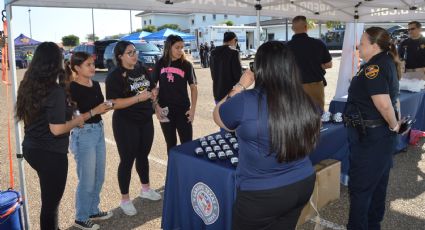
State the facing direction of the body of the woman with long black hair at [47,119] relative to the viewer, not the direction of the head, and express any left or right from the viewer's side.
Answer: facing away from the viewer and to the right of the viewer

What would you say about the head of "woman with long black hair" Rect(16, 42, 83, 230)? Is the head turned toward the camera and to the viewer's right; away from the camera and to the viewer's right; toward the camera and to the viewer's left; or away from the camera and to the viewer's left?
away from the camera and to the viewer's right

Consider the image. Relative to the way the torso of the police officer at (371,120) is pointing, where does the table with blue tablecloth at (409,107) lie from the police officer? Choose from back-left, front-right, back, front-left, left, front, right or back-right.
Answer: right

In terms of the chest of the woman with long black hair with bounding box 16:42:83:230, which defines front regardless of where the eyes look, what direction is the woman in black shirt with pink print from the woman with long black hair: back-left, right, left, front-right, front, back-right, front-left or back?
front

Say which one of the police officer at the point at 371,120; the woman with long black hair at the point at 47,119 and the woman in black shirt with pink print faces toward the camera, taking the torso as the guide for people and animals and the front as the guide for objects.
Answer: the woman in black shirt with pink print

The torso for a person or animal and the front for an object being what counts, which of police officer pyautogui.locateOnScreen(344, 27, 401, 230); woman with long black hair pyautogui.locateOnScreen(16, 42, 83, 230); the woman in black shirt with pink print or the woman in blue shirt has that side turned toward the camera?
the woman in black shirt with pink print

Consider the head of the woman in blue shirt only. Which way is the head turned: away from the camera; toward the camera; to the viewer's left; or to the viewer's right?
away from the camera

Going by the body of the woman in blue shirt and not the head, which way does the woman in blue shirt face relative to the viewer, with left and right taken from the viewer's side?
facing away from the viewer and to the left of the viewer

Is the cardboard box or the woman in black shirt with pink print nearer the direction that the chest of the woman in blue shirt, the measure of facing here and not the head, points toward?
the woman in black shirt with pink print

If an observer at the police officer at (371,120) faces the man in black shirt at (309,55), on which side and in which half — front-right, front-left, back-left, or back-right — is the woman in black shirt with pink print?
front-left

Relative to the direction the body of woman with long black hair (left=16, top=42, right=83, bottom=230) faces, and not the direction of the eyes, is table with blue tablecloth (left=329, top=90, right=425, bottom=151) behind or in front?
in front

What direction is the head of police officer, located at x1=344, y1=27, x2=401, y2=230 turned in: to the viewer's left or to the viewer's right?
to the viewer's left

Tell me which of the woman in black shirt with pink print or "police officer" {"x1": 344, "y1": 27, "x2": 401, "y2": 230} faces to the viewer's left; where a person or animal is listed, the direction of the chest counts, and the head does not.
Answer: the police officer

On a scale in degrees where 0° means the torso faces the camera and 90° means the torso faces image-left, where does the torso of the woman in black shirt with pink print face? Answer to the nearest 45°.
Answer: approximately 0°

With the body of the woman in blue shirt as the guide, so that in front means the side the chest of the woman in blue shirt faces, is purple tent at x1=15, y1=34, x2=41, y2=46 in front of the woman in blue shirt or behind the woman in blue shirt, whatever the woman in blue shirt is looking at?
in front

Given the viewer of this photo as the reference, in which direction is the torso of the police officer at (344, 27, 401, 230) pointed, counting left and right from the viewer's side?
facing to the left of the viewer

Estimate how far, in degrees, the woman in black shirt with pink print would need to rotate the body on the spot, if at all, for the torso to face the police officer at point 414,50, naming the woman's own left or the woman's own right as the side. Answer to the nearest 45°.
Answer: approximately 135° to the woman's own left
